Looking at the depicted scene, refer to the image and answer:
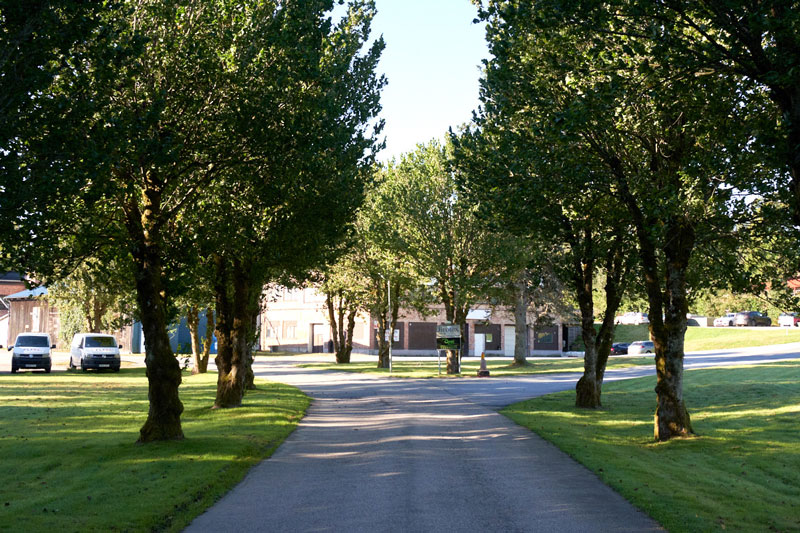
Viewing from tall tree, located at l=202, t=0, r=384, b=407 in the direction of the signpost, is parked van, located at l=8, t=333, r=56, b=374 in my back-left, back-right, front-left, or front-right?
front-left

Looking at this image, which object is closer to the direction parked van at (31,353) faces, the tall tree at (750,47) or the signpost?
the tall tree

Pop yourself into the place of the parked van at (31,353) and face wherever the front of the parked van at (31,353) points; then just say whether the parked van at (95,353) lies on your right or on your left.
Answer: on your left

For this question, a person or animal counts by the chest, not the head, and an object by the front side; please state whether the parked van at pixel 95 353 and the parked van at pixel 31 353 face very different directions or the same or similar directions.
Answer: same or similar directions

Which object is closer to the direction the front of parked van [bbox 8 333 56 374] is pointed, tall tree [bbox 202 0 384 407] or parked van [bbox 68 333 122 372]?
the tall tree

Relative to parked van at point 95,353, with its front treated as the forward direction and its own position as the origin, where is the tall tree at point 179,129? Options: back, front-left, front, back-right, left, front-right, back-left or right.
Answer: front

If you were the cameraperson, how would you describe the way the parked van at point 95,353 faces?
facing the viewer

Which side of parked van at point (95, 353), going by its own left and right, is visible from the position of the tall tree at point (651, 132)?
front

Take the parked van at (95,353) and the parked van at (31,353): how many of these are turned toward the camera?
2

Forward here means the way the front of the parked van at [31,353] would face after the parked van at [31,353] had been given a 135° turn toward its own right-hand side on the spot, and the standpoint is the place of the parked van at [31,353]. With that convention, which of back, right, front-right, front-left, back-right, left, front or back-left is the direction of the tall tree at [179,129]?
back-left

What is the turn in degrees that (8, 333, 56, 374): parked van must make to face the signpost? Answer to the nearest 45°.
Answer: approximately 45° to its left
